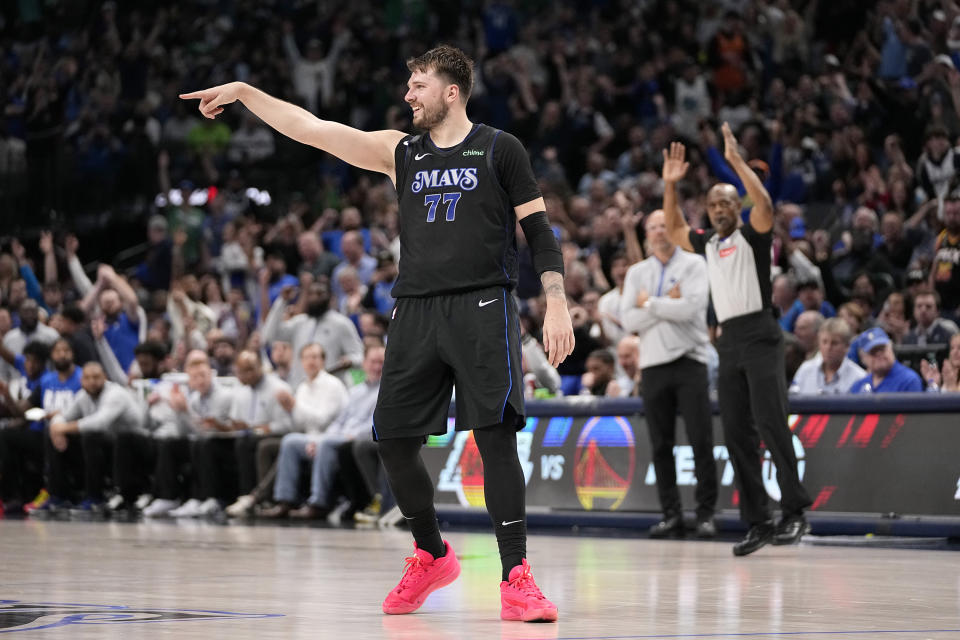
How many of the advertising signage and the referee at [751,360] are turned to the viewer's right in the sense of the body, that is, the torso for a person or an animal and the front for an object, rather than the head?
0

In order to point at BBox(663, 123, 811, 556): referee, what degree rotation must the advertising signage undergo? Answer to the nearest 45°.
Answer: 0° — it already faces them

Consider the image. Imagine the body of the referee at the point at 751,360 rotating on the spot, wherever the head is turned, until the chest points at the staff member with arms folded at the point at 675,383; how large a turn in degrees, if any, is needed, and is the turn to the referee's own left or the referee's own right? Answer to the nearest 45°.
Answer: approximately 135° to the referee's own right

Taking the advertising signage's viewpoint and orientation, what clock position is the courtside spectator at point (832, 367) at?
The courtside spectator is roughly at 8 o'clock from the advertising signage.

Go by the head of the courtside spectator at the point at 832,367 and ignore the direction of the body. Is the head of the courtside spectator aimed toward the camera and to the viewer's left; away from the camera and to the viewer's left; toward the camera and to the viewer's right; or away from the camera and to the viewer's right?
toward the camera and to the viewer's left

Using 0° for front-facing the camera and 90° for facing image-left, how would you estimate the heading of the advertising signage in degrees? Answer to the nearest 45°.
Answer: approximately 0°

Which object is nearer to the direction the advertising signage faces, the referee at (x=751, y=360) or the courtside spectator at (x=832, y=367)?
the referee

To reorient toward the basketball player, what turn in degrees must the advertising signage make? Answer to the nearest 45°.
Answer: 0° — it already faces them

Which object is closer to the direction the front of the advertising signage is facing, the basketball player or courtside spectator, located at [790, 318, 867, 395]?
the basketball player

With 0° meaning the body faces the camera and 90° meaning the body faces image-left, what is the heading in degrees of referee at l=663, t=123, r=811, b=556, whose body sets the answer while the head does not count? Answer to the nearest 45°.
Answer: approximately 45°
